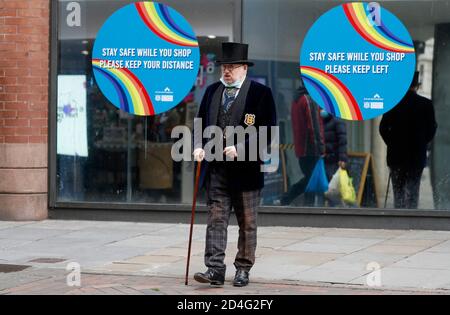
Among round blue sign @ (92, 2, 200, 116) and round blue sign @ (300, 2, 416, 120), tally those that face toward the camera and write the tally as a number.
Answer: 2

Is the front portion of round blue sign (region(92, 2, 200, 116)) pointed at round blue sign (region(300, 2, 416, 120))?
no

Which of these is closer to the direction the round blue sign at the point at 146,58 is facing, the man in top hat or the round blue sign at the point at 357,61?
the man in top hat

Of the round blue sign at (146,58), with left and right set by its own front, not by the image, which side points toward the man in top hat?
front

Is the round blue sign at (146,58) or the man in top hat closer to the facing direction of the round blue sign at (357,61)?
the man in top hat

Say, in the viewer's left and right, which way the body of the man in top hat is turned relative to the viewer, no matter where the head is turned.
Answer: facing the viewer and to the left of the viewer

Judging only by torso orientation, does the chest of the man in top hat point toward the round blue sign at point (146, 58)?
no

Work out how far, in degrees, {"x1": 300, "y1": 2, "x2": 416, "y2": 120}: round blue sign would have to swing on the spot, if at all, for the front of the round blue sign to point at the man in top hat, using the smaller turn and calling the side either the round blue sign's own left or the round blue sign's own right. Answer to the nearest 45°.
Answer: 0° — it already faces them

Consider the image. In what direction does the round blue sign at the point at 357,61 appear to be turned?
toward the camera

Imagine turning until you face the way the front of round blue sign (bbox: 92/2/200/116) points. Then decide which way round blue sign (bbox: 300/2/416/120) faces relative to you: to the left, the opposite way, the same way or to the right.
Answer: the same way

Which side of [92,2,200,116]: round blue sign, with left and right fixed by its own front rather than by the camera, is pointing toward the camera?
front

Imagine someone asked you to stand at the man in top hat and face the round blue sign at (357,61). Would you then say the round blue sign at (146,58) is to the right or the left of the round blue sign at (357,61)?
left

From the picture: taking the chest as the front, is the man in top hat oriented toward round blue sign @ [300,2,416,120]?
no
